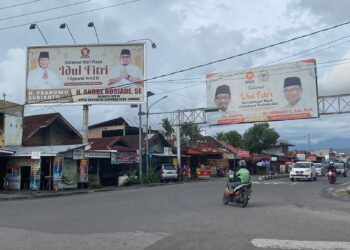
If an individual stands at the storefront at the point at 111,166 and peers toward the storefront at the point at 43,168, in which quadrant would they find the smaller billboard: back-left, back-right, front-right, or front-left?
back-left

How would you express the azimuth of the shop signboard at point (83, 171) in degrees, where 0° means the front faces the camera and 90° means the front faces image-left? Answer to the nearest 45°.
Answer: approximately 0°

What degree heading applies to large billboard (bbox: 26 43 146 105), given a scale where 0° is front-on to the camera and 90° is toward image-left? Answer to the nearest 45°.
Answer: approximately 0°

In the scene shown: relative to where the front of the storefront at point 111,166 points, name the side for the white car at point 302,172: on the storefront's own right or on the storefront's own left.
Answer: on the storefront's own left

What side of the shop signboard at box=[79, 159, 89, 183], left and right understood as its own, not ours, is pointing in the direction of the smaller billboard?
left
